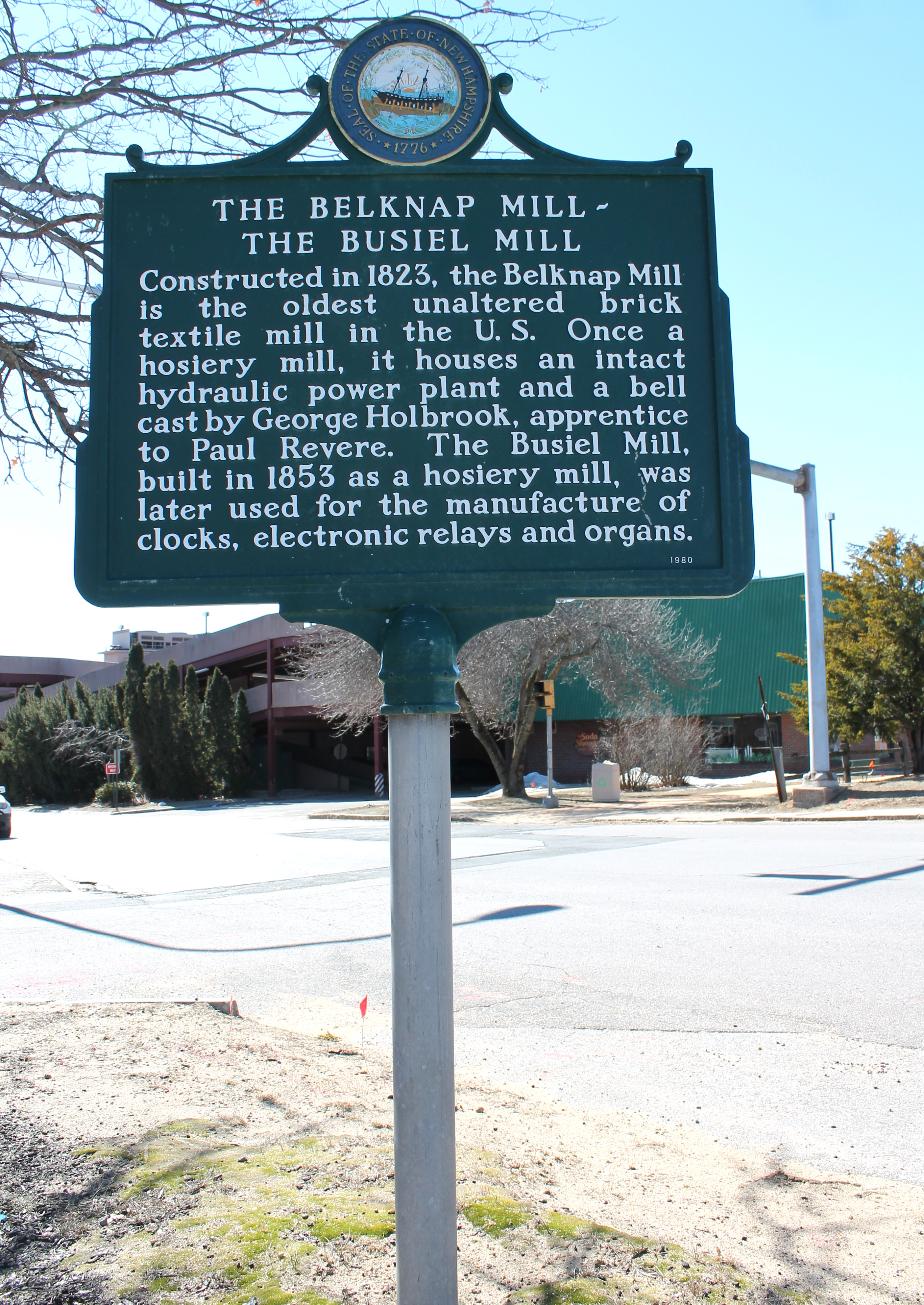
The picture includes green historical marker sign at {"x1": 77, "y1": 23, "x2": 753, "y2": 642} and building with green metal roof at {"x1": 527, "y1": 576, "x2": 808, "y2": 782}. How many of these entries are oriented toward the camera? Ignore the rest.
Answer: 2

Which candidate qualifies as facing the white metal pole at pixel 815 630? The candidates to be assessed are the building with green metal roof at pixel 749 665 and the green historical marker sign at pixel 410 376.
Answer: the building with green metal roof

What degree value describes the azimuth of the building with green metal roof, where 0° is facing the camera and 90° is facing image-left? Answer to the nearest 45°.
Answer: approximately 0°

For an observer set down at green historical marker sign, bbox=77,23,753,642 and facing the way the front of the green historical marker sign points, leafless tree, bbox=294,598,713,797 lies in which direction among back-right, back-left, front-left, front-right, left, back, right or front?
back

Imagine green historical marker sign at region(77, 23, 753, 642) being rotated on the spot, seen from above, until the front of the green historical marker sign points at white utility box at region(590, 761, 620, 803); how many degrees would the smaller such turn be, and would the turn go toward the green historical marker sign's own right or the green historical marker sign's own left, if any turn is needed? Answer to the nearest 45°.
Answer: approximately 180°

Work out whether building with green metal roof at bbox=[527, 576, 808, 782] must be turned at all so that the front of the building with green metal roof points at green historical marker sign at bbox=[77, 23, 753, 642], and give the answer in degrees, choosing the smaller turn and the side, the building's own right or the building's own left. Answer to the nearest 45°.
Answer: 0° — it already faces it

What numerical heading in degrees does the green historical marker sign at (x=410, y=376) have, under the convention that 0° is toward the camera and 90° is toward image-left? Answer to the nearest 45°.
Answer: approximately 0°
